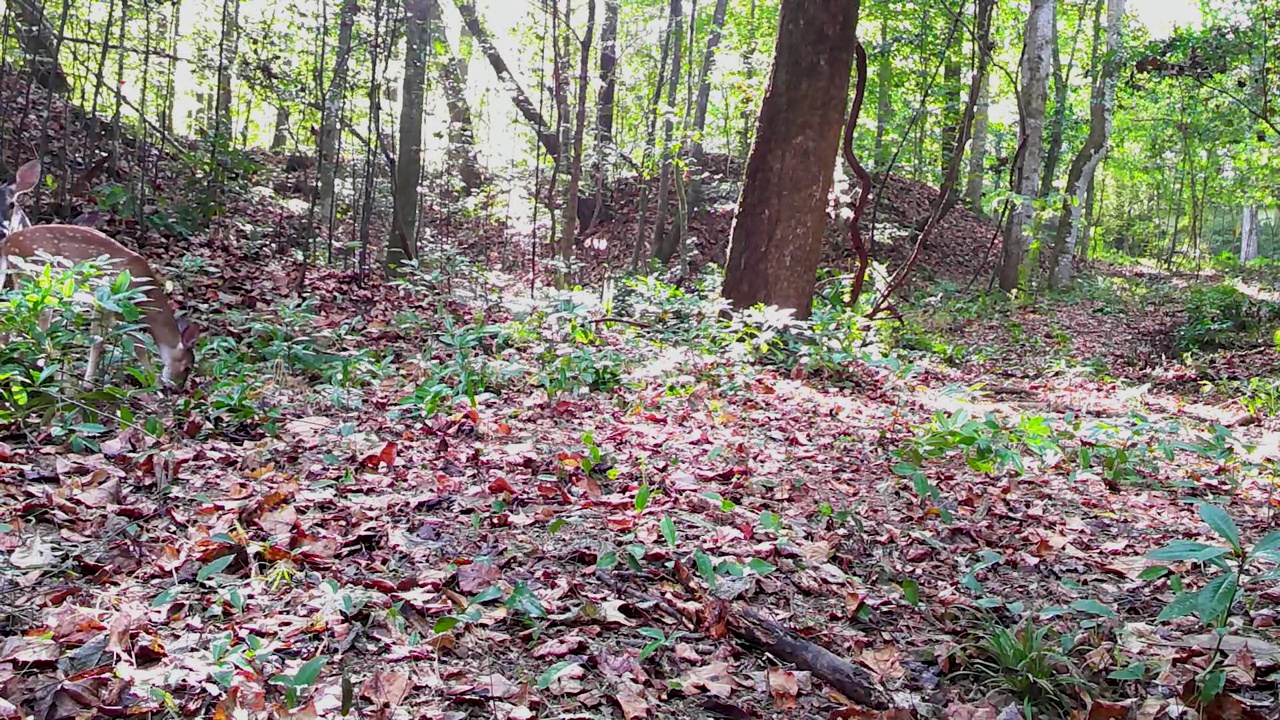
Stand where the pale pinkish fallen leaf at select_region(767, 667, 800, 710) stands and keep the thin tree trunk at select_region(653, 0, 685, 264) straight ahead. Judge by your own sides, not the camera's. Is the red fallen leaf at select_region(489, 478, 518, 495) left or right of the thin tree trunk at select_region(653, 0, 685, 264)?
left

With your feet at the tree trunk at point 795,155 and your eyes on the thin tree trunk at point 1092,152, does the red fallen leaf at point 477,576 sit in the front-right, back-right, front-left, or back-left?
back-right

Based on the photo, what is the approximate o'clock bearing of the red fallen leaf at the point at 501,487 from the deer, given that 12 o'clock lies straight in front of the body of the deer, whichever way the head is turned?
The red fallen leaf is roughly at 2 o'clock from the deer.

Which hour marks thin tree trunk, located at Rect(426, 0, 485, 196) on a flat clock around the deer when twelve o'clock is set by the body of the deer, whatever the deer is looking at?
The thin tree trunk is roughly at 10 o'clock from the deer.

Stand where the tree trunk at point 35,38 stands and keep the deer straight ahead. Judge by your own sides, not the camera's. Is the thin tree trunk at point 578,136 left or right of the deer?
left

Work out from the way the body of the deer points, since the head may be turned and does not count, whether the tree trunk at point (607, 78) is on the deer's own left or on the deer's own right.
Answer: on the deer's own left

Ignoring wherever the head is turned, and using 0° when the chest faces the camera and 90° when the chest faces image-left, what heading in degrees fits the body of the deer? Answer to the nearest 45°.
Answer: approximately 270°

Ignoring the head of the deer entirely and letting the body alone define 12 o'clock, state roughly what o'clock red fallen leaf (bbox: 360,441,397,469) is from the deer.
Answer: The red fallen leaf is roughly at 2 o'clock from the deer.
